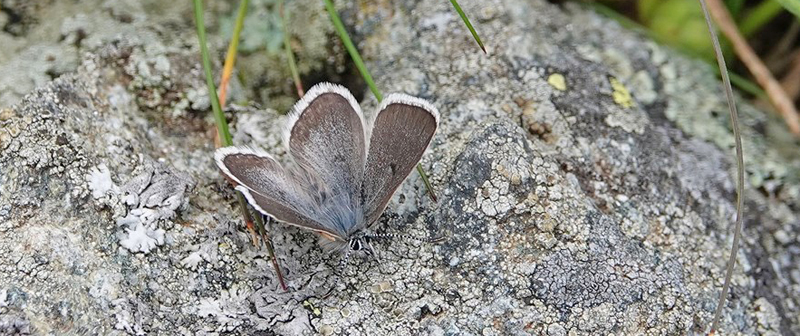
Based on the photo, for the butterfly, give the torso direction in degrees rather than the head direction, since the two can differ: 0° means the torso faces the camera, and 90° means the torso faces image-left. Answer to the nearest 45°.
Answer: approximately 315°

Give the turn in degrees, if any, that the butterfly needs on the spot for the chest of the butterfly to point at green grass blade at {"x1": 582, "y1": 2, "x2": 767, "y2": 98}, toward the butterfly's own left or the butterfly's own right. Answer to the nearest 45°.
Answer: approximately 90° to the butterfly's own left

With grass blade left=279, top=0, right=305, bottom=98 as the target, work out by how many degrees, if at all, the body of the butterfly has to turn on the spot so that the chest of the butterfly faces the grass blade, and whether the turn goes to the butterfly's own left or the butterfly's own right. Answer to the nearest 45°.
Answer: approximately 135° to the butterfly's own left

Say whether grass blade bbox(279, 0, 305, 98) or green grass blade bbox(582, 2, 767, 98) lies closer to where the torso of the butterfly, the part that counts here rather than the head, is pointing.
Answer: the green grass blade
